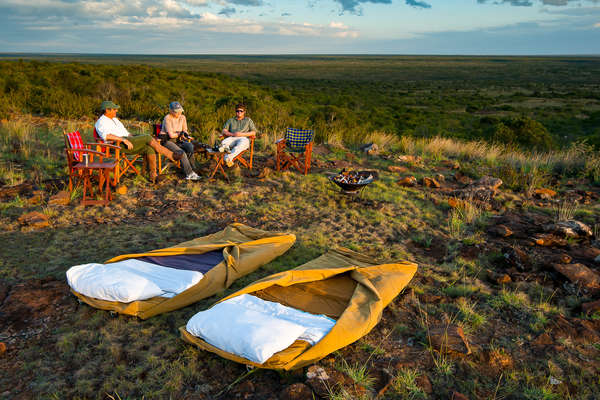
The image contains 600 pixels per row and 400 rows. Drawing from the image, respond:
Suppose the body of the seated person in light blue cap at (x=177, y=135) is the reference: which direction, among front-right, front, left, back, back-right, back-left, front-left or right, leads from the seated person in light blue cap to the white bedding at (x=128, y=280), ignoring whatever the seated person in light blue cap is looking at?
front-right

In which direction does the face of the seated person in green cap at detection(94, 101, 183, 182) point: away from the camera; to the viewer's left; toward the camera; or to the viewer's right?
to the viewer's right

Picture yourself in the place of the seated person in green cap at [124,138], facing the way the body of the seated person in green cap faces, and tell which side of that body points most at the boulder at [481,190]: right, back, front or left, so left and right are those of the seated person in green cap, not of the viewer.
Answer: front

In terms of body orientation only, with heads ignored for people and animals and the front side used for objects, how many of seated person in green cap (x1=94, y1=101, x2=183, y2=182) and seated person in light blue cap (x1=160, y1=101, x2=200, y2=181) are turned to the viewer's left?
0

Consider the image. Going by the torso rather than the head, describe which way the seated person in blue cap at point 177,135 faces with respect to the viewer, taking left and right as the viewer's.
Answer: facing the viewer and to the right of the viewer

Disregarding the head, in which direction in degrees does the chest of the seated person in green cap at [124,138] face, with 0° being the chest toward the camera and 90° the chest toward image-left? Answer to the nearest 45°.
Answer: approximately 270°

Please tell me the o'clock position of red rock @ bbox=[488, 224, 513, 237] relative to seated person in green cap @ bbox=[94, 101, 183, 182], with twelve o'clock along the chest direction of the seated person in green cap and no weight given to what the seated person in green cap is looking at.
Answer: The red rock is roughly at 1 o'clock from the seated person in green cap.

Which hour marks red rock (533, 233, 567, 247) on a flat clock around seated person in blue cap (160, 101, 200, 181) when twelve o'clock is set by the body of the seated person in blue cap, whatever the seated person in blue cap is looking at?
The red rock is roughly at 12 o'clock from the seated person in blue cap.

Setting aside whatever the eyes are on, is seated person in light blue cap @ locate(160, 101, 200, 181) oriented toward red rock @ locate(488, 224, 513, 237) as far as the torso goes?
yes

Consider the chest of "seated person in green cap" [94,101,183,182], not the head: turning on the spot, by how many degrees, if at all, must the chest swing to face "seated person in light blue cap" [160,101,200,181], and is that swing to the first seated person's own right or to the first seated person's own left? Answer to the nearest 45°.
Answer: approximately 45° to the first seated person's own left

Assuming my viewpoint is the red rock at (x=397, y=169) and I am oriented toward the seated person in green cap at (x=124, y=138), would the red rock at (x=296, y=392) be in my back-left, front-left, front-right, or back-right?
front-left

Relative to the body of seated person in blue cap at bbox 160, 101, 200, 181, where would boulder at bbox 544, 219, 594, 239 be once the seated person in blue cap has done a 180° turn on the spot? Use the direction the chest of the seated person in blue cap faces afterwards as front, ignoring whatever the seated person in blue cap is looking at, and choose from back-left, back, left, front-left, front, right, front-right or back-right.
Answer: back

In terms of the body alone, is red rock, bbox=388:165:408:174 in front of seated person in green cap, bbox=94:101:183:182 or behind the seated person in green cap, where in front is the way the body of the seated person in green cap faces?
in front

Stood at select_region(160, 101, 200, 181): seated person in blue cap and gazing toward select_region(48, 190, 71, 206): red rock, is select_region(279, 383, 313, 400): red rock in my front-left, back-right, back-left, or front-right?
front-left
